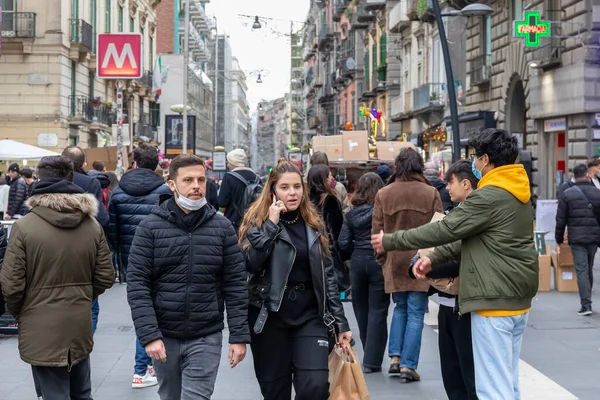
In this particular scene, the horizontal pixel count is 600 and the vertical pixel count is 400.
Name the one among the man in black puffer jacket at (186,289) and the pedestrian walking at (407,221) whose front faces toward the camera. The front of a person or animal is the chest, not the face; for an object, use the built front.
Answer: the man in black puffer jacket

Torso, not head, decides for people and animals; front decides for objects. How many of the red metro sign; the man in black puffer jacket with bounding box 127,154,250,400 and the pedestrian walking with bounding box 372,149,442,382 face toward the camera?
2

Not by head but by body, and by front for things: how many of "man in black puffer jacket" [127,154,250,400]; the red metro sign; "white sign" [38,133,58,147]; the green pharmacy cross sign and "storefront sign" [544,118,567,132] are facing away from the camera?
0

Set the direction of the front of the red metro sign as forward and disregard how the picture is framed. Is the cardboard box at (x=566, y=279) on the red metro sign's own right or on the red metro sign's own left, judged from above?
on the red metro sign's own left

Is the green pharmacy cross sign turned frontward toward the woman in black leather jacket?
yes

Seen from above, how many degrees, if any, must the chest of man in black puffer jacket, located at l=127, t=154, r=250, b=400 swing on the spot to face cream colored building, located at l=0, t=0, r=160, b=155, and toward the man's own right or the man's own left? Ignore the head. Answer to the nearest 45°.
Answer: approximately 180°

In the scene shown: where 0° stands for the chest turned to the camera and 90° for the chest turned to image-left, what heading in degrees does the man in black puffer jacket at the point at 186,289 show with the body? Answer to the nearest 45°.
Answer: approximately 0°

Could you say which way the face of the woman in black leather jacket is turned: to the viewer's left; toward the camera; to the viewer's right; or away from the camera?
toward the camera

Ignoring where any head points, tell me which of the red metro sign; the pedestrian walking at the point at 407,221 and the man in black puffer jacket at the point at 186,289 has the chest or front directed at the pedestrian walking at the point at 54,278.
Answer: the red metro sign

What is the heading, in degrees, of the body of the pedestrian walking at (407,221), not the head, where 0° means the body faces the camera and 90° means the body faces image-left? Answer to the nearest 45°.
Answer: approximately 180°

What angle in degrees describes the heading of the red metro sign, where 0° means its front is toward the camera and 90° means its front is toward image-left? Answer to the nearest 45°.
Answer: approximately 0°

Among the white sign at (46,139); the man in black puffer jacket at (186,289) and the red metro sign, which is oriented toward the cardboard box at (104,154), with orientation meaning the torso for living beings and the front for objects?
the white sign

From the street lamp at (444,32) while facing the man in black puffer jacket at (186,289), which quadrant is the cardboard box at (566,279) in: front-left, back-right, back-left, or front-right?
front-left

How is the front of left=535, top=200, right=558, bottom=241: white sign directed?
toward the camera
